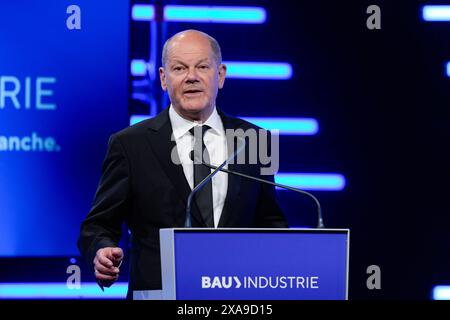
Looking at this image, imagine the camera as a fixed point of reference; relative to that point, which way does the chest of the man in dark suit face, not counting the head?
toward the camera

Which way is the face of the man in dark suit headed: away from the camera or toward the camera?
toward the camera

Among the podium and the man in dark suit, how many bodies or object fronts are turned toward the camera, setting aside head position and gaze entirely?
2

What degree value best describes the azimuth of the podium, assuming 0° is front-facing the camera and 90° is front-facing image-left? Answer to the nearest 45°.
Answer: approximately 0°

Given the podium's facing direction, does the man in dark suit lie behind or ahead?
behind

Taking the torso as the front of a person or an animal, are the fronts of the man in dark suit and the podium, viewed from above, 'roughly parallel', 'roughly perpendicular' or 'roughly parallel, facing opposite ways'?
roughly parallel
